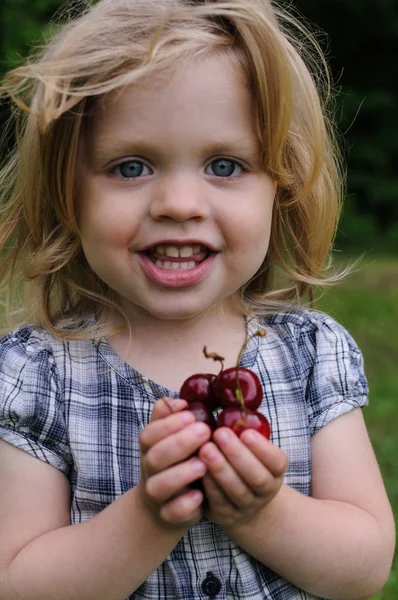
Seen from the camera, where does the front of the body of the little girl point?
toward the camera

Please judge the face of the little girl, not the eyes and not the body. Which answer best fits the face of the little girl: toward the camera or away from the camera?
toward the camera
